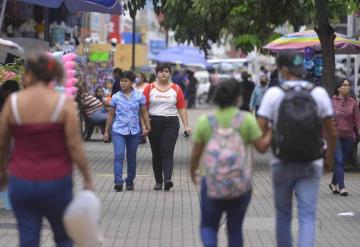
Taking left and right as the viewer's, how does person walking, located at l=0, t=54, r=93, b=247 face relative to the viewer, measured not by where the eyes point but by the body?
facing away from the viewer

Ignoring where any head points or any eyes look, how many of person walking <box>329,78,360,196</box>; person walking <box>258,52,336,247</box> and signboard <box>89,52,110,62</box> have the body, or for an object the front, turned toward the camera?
2

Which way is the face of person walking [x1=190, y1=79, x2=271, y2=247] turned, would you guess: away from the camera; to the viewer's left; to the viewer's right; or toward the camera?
away from the camera

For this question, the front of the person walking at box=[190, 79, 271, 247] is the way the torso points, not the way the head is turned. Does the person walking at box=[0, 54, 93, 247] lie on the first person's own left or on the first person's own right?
on the first person's own left

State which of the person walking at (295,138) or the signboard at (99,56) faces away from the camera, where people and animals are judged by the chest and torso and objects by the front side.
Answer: the person walking

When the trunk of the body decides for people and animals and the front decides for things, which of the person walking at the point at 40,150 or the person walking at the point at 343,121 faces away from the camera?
the person walking at the point at 40,150

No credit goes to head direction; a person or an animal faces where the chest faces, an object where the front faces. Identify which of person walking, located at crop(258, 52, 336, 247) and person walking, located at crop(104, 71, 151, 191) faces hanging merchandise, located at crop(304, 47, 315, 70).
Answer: person walking, located at crop(258, 52, 336, 247)

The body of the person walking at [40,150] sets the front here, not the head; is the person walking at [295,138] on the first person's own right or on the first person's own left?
on the first person's own right

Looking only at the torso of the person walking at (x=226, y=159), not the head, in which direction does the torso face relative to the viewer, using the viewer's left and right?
facing away from the viewer

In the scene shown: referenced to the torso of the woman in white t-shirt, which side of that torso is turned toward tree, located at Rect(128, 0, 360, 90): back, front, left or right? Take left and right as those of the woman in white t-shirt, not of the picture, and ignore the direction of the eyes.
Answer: back

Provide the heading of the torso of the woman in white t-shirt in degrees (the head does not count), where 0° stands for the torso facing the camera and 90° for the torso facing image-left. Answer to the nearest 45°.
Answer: approximately 0°

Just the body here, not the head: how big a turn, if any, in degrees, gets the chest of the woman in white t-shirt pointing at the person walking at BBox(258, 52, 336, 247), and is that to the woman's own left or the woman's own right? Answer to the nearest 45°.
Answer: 0° — they already face them

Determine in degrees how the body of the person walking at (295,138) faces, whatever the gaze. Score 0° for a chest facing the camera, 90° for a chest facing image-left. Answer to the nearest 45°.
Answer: approximately 180°

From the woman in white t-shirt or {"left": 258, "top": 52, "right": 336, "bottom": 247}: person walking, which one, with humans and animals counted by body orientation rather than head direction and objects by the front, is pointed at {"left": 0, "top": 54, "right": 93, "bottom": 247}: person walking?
the woman in white t-shirt
